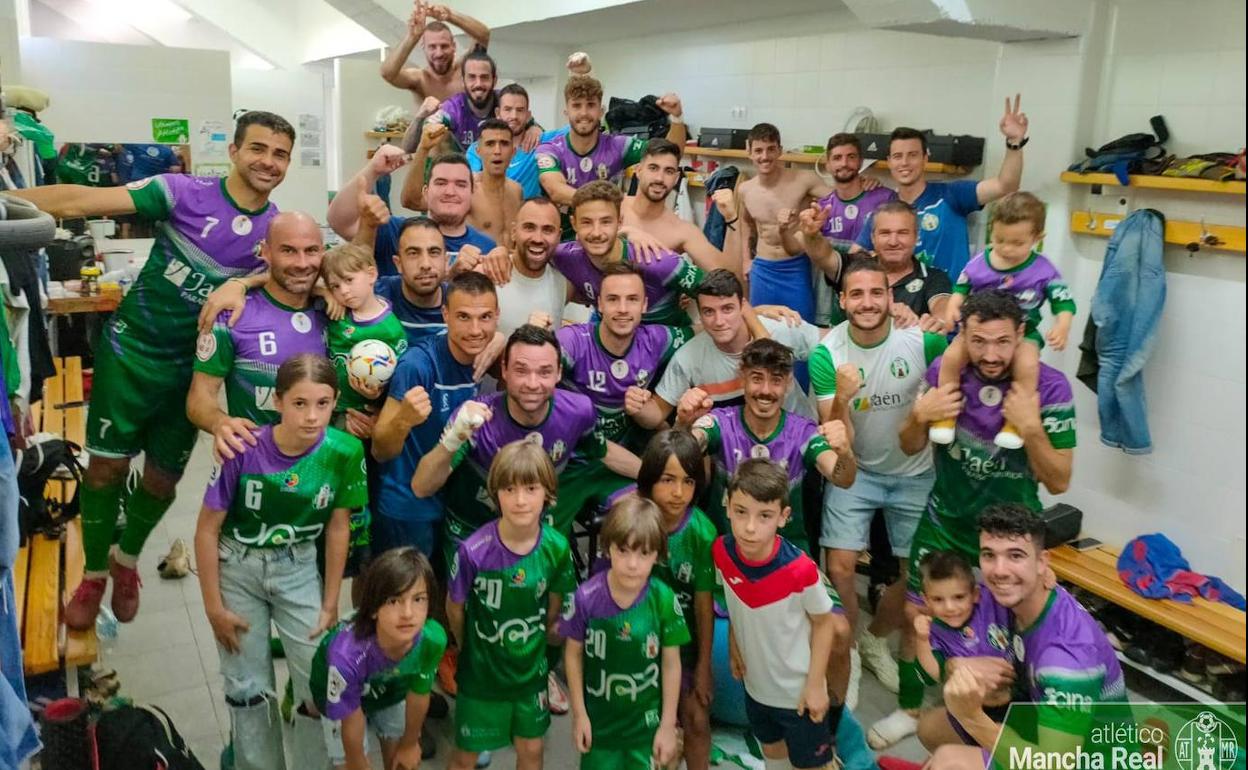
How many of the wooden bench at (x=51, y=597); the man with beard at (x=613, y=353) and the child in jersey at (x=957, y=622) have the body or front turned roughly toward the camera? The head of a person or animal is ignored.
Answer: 2

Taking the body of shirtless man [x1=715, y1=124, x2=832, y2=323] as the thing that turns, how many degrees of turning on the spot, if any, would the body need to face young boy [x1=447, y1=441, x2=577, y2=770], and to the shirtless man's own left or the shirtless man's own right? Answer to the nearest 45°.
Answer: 0° — they already face them

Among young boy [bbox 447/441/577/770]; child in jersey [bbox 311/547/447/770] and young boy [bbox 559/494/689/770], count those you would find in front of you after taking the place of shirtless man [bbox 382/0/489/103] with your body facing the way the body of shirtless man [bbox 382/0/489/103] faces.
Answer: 3

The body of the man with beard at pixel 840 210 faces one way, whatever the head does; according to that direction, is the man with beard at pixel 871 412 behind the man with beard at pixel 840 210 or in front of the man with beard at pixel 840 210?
in front

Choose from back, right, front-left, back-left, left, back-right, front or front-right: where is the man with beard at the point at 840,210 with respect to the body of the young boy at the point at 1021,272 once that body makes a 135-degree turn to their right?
front

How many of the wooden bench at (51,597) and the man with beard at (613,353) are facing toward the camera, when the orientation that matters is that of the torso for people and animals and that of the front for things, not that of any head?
1

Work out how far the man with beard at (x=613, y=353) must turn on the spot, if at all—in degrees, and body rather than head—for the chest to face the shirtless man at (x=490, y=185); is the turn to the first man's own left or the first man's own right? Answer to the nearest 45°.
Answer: approximately 135° to the first man's own right

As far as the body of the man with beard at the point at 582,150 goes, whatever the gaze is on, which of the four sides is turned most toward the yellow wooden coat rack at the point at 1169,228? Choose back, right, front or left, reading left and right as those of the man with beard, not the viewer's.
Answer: left

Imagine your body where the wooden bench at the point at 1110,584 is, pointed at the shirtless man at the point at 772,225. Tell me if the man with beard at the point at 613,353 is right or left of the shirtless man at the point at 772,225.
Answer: left

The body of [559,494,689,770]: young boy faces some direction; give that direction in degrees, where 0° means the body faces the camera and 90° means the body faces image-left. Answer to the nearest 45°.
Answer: approximately 0°

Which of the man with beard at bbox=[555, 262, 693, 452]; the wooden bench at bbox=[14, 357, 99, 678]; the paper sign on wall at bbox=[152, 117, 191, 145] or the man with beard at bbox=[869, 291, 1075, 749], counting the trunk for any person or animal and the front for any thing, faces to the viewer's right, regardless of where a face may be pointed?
the wooden bench

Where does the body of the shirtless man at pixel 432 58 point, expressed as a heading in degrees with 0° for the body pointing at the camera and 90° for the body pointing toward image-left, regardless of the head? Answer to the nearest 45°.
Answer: approximately 0°

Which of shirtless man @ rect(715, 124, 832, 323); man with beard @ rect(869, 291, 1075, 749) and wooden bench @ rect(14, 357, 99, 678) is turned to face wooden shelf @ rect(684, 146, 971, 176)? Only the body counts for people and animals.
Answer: the wooden bench
